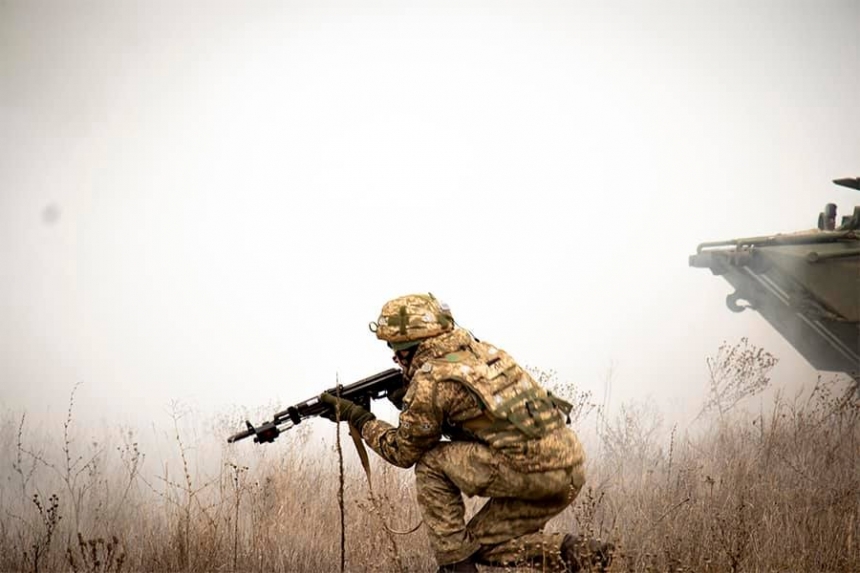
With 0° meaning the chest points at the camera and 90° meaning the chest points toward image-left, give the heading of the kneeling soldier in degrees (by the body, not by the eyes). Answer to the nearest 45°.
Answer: approximately 90°

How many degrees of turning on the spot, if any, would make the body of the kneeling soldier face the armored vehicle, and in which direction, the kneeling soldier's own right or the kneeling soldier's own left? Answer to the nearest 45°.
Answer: approximately 135° to the kneeling soldier's own right
